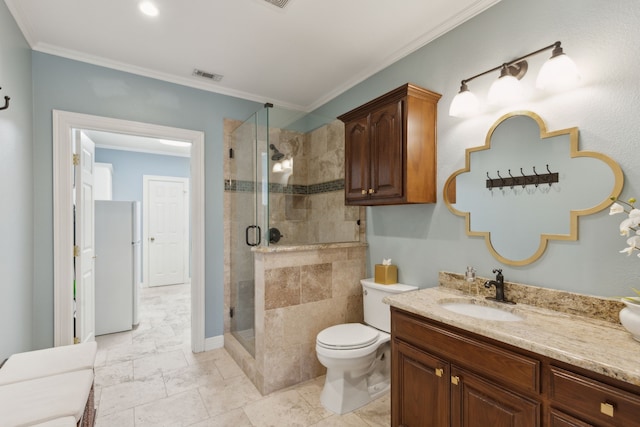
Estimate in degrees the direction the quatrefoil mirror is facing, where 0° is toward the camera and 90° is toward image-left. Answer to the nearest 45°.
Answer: approximately 45°

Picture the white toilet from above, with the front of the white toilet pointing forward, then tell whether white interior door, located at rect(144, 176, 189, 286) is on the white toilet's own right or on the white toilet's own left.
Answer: on the white toilet's own right

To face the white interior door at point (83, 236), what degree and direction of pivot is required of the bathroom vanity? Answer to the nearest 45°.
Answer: approximately 45° to its right

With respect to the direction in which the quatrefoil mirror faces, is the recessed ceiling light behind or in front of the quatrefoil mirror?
in front

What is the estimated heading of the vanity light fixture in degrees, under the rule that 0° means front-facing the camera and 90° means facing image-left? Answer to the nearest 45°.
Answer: approximately 45°

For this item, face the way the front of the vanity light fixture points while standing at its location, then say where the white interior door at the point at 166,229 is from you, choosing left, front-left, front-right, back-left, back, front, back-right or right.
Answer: front-right

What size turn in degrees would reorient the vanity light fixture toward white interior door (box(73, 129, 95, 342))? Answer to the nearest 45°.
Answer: approximately 45° to its right

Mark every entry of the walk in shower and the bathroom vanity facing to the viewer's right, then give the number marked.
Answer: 0
